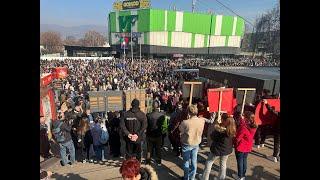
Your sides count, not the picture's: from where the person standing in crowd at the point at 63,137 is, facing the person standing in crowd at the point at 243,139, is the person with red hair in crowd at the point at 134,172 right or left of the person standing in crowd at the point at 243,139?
right

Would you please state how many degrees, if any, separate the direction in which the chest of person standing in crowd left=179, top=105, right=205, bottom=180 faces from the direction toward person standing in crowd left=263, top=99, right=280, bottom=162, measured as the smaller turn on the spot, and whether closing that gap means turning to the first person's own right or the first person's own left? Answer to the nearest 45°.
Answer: approximately 45° to the first person's own right

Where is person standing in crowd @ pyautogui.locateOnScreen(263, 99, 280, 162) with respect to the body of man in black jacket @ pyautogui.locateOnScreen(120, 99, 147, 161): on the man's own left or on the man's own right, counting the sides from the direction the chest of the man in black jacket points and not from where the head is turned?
on the man's own right

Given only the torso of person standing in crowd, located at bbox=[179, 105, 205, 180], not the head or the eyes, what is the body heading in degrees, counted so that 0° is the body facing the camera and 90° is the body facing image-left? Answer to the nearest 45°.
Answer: approximately 180°

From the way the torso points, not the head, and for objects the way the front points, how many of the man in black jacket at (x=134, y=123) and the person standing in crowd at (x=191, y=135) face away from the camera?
2

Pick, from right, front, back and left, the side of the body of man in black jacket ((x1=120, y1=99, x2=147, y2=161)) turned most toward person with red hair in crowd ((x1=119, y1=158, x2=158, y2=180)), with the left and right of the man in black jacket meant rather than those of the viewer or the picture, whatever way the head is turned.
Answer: back

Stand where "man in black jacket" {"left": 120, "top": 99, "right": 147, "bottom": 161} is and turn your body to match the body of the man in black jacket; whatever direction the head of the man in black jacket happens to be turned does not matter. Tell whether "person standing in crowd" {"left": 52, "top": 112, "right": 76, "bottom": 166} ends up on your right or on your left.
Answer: on your left

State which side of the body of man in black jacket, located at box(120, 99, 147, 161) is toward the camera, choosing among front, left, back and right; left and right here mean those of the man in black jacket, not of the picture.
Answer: back

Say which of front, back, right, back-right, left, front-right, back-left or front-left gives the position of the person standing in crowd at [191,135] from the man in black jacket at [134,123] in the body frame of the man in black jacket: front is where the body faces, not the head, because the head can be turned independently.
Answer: back-right
